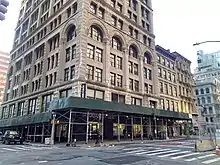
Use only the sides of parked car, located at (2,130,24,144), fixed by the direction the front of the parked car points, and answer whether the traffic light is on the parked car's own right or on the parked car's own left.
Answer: on the parked car's own right
